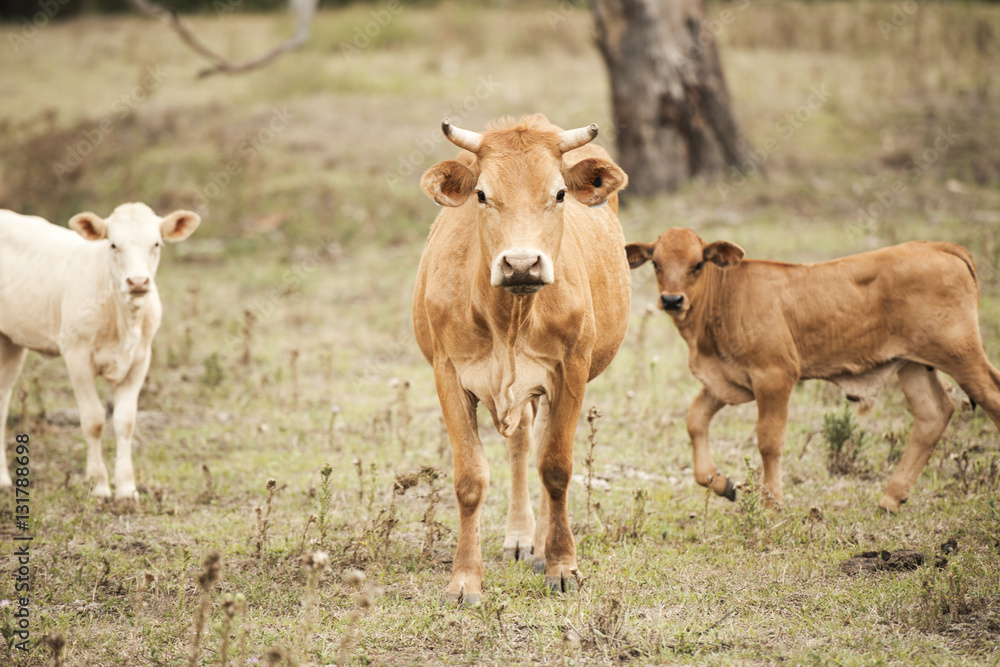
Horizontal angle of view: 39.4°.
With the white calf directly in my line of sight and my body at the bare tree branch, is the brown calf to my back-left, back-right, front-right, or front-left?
front-left

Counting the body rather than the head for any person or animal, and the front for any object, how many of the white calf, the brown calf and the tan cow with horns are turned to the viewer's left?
1

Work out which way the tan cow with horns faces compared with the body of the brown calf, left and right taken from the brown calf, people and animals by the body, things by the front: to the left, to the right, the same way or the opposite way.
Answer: to the left

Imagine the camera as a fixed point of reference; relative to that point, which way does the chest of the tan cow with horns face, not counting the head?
toward the camera

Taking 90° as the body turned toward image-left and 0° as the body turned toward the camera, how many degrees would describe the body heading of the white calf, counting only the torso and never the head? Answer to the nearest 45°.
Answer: approximately 315°

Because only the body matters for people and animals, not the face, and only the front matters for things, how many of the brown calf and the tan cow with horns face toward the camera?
1

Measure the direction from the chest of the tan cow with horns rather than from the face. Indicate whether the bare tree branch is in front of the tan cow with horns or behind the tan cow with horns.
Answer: behind

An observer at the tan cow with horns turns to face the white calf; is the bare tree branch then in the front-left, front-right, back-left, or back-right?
front-right

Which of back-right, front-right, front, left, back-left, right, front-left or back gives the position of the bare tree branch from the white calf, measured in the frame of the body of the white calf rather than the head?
back-left

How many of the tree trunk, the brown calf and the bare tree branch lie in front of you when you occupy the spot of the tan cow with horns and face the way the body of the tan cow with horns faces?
0

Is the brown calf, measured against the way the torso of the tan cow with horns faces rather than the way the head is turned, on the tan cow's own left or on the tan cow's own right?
on the tan cow's own left

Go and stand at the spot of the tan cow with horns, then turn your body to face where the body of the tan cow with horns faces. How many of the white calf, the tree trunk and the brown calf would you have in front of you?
0

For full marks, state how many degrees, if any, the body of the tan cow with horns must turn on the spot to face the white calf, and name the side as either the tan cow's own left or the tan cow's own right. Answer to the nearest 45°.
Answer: approximately 135° to the tan cow's own right

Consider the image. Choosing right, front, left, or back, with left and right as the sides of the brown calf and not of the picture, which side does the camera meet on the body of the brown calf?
left

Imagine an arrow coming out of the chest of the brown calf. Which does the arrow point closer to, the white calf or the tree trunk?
the white calf
